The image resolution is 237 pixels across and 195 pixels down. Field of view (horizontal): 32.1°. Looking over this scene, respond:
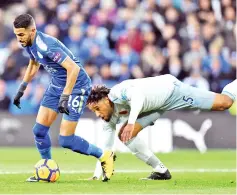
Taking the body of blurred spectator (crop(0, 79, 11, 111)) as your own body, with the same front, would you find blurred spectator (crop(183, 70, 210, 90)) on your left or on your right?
on your left

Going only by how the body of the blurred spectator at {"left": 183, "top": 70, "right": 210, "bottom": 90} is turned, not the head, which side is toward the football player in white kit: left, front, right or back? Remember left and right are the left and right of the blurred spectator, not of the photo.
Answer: front

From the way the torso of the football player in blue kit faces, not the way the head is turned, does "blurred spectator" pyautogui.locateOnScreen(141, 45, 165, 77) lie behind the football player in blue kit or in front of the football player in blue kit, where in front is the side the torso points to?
behind

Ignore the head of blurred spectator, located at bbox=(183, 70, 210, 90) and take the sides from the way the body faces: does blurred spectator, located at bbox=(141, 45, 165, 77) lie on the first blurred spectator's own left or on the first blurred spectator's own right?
on the first blurred spectator's own right

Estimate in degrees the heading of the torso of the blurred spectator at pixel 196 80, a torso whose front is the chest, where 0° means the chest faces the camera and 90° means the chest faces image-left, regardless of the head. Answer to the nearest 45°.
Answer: approximately 0°

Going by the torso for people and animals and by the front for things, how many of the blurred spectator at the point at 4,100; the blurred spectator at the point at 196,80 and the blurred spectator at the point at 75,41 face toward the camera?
3

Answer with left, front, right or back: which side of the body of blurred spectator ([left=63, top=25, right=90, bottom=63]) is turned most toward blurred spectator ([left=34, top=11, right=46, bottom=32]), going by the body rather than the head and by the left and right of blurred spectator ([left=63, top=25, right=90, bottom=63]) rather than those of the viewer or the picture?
right

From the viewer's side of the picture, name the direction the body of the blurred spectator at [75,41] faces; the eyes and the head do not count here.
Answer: toward the camera

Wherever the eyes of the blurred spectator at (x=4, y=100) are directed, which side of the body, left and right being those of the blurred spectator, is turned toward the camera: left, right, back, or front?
front
